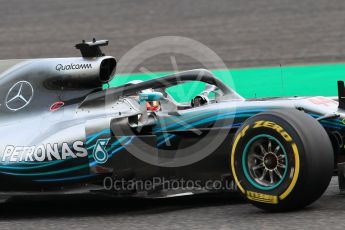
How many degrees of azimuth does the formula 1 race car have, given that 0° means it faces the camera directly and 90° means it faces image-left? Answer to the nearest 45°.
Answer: approximately 315°
